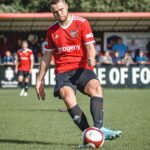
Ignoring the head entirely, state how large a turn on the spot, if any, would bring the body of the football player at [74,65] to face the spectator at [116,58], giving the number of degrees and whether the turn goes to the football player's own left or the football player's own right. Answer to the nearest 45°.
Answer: approximately 180°

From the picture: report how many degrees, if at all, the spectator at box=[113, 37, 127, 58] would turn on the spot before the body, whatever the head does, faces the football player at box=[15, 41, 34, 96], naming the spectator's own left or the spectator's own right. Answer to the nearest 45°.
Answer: approximately 45° to the spectator's own right

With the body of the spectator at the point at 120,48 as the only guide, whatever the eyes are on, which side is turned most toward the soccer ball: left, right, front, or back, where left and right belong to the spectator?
front

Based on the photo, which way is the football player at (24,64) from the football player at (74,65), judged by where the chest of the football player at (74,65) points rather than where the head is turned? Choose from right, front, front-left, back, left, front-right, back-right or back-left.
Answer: back

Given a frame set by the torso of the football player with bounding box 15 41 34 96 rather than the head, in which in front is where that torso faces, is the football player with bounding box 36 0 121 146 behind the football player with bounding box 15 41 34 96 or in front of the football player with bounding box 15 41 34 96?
in front

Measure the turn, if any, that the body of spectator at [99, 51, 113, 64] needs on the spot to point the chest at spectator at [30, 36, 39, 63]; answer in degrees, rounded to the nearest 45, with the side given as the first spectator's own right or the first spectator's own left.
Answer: approximately 135° to the first spectator's own right

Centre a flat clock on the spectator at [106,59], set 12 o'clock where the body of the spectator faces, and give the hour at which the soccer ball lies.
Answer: The soccer ball is roughly at 12 o'clock from the spectator.

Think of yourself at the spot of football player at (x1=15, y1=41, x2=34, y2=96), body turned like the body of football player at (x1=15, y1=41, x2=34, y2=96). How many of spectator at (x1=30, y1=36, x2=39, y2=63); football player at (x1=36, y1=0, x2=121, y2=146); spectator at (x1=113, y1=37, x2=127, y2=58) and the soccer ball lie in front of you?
2

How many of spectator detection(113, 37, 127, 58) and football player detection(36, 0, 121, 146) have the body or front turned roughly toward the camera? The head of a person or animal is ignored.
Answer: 2

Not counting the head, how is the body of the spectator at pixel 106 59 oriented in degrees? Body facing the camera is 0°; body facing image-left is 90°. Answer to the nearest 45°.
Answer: approximately 0°
